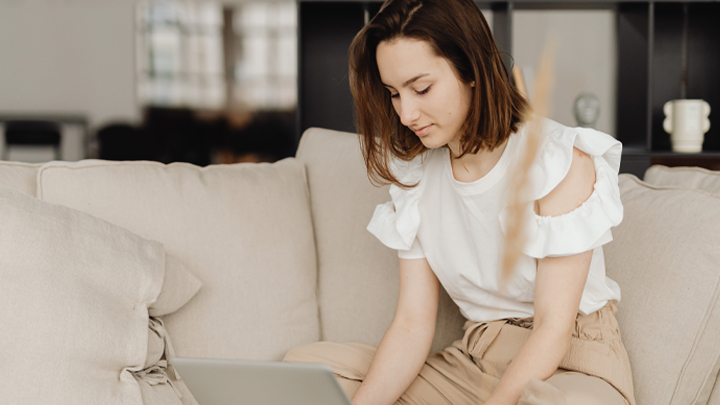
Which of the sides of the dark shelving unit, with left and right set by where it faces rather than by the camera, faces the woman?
front

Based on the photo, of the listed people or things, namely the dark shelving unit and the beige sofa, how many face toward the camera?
2

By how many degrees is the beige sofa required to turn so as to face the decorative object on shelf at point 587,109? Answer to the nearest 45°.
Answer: approximately 135° to its left

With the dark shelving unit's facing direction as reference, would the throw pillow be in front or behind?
in front

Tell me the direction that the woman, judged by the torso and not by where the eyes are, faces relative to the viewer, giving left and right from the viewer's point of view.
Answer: facing the viewer and to the left of the viewer

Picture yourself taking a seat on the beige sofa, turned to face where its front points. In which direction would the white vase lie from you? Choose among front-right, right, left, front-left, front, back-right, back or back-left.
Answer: back-left

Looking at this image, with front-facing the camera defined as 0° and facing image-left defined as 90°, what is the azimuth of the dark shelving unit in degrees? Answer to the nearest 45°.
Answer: approximately 0°
